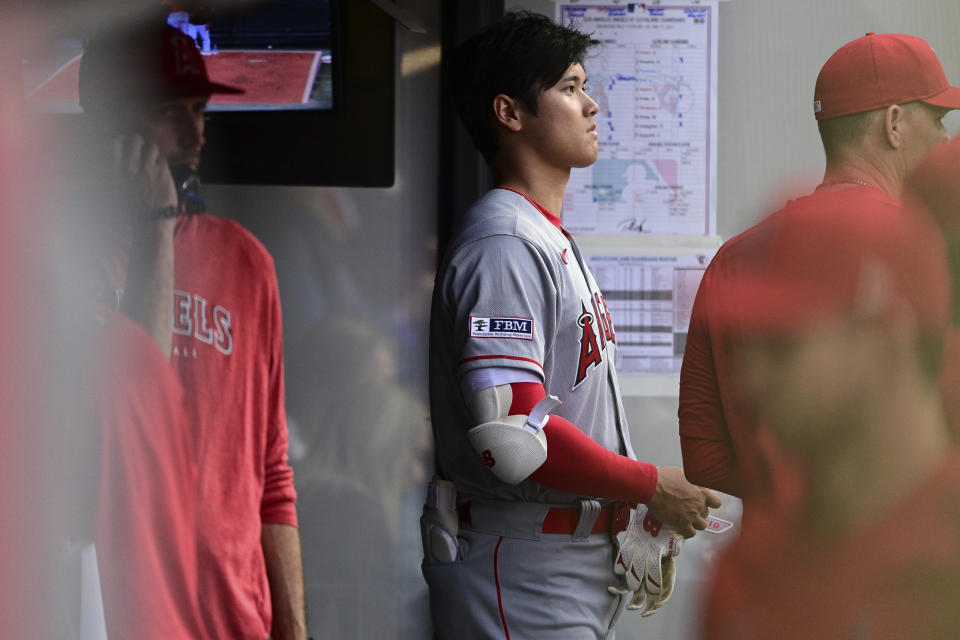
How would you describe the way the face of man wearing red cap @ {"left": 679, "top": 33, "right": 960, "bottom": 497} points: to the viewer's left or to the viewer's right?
to the viewer's right

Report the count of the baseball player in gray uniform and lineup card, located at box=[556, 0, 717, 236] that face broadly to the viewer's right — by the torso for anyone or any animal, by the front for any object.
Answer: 1

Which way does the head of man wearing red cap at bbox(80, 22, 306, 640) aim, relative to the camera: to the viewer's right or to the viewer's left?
to the viewer's right

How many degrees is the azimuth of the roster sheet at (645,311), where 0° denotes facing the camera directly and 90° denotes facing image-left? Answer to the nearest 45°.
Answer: approximately 0°

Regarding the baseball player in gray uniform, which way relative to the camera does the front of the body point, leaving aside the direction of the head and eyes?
to the viewer's right

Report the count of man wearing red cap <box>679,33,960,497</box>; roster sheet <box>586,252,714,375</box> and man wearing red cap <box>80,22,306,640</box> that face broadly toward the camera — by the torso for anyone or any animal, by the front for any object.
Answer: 2

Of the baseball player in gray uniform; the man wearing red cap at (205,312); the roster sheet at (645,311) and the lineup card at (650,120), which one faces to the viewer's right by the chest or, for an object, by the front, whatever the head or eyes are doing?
the baseball player in gray uniform
